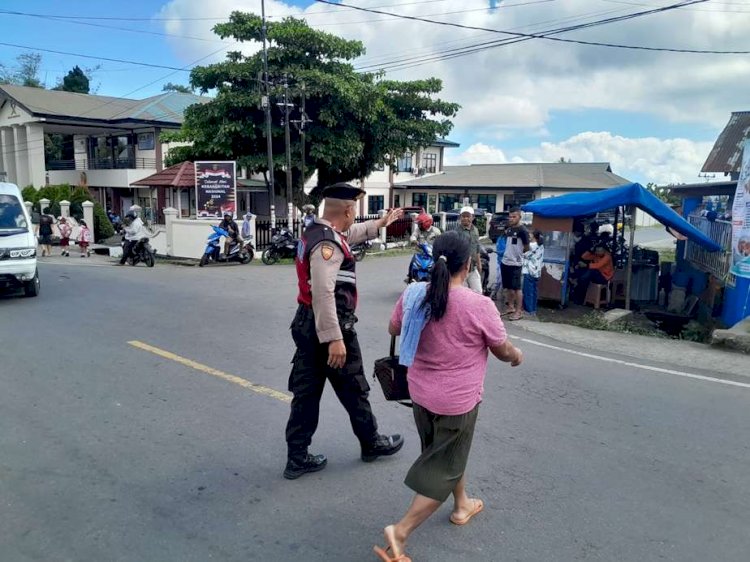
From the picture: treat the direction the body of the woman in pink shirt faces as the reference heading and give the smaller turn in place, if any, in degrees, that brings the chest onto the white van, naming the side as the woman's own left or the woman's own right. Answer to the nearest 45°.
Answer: approximately 90° to the woman's own left

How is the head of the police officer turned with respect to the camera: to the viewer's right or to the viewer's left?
to the viewer's right

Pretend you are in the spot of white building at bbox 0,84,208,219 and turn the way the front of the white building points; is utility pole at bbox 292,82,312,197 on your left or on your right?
on your left

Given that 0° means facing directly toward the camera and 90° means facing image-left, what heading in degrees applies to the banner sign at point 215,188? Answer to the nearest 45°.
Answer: approximately 0°

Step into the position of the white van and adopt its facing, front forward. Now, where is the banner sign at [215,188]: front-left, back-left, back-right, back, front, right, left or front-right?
back-left
